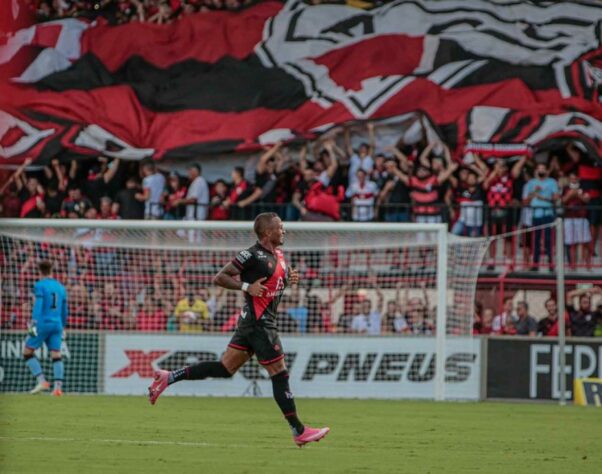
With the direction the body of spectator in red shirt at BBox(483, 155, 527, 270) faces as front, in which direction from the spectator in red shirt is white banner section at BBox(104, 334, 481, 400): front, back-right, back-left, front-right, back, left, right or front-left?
front-right

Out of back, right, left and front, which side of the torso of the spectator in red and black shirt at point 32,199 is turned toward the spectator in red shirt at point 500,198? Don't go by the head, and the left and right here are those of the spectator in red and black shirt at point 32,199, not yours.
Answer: left

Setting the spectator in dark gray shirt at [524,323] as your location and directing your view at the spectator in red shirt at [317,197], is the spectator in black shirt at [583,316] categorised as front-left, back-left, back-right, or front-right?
back-right

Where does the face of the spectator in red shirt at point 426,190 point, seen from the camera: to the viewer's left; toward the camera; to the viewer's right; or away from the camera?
toward the camera

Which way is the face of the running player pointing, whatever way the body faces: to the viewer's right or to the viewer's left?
to the viewer's right

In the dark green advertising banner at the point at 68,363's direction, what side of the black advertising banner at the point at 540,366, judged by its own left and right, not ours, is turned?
right

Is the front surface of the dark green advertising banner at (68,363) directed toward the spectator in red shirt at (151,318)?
no

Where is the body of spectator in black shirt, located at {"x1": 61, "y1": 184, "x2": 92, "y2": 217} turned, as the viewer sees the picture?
toward the camera

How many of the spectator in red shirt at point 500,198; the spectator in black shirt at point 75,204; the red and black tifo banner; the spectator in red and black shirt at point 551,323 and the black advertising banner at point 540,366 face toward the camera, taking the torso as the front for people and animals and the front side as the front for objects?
5

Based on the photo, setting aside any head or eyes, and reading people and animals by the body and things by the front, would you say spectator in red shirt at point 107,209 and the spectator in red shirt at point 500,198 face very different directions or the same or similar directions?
same or similar directions

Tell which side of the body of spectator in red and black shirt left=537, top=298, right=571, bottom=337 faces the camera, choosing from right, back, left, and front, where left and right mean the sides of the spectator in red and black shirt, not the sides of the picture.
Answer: front

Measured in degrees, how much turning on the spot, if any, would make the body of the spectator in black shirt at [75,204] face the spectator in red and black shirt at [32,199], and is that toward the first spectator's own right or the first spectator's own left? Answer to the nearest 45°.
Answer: approximately 135° to the first spectator's own right

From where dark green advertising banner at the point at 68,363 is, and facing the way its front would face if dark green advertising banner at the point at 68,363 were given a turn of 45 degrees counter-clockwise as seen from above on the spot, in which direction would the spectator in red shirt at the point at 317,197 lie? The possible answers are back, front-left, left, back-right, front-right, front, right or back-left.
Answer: front-left

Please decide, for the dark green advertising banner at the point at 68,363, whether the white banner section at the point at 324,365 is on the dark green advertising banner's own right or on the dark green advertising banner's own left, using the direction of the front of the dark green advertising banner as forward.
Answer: on the dark green advertising banner's own left

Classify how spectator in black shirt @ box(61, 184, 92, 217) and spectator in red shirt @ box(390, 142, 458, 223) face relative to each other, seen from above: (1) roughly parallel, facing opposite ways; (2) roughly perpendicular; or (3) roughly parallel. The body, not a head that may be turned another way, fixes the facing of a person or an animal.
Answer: roughly parallel

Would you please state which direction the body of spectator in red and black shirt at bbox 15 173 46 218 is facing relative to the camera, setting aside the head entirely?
toward the camera
